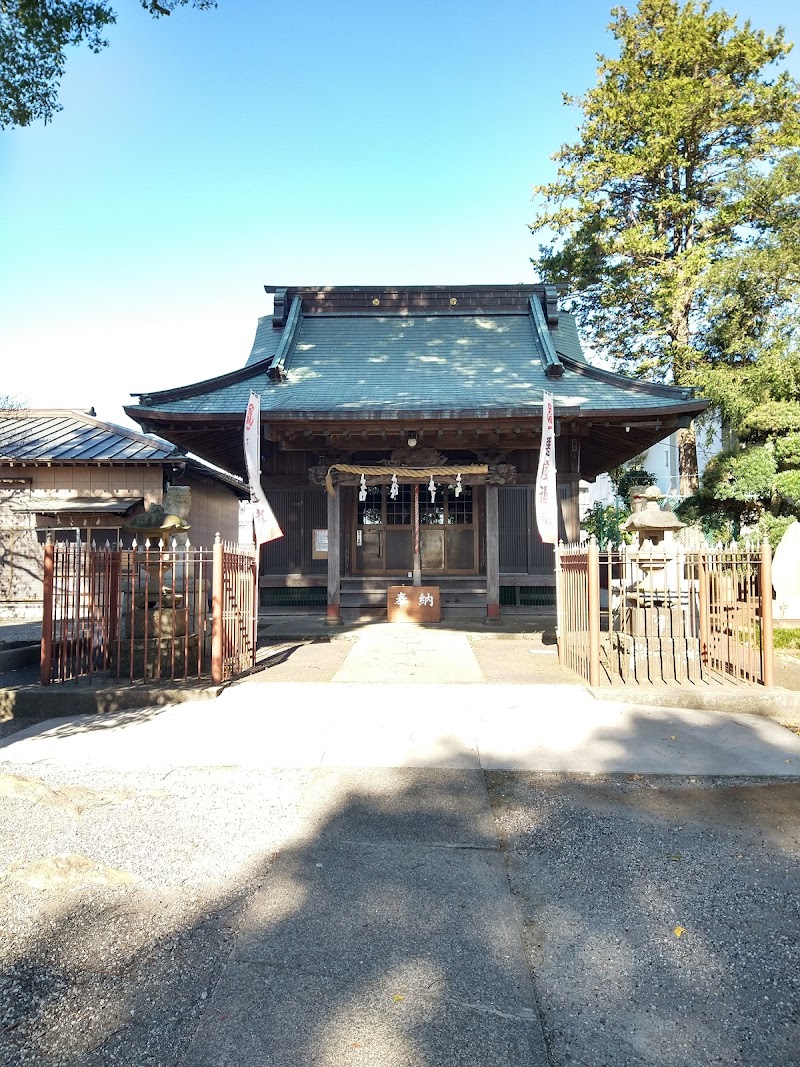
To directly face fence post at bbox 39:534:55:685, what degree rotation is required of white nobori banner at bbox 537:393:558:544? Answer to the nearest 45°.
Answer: approximately 45° to its right

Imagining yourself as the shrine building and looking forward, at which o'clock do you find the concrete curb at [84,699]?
The concrete curb is roughly at 1 o'clock from the shrine building.

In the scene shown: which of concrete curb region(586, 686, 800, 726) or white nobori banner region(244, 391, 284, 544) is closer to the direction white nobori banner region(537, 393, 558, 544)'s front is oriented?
the concrete curb

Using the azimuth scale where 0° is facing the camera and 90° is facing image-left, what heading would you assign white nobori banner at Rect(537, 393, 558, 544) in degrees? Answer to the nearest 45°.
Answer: approximately 0°

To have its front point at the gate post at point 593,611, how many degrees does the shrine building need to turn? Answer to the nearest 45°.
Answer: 0° — it already faces it

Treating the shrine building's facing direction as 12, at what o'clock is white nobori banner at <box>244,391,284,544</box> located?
The white nobori banner is roughly at 1 o'clock from the shrine building.
